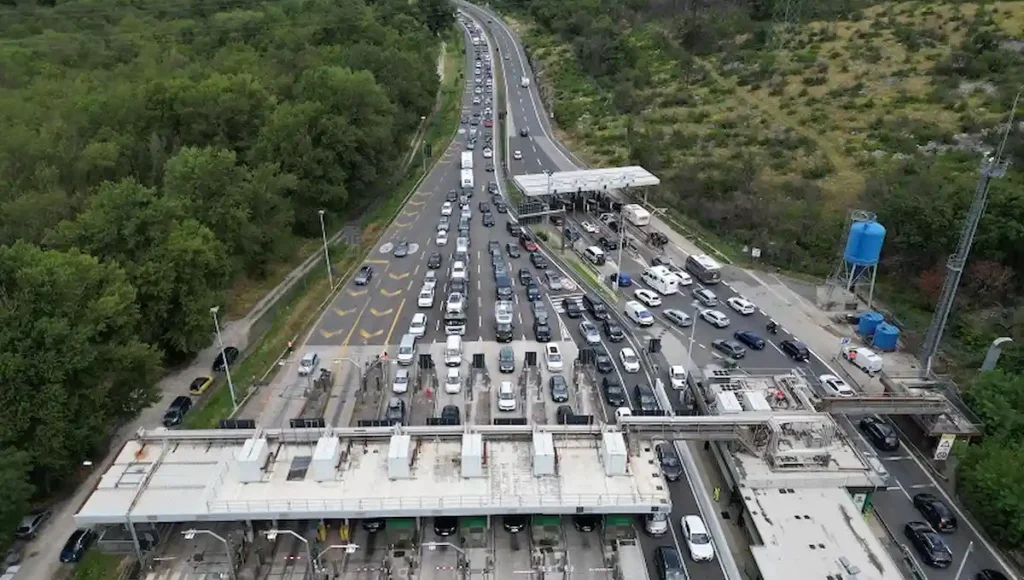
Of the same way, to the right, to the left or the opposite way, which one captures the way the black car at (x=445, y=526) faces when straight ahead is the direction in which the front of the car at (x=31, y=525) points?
the opposite way

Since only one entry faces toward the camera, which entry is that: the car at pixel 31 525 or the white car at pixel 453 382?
the white car

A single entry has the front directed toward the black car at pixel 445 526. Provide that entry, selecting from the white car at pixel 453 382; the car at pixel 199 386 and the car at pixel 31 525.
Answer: the white car

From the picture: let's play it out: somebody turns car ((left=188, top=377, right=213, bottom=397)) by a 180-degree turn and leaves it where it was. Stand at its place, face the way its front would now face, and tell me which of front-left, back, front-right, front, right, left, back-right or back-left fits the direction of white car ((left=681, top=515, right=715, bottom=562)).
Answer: left

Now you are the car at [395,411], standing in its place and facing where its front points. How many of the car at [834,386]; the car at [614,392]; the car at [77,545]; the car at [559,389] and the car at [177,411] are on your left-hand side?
3

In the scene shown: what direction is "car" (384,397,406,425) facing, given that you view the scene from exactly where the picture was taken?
facing the viewer

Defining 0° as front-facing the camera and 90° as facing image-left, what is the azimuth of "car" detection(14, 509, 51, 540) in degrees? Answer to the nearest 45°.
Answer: approximately 225°

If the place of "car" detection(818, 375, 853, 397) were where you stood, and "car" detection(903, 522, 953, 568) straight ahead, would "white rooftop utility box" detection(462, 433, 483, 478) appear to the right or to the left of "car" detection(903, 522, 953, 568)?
right

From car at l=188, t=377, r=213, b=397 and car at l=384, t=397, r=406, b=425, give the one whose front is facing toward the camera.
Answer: car at l=384, t=397, r=406, b=425

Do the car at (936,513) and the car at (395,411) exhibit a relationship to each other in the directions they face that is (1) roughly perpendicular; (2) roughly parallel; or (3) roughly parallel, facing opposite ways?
roughly parallel, facing opposite ways

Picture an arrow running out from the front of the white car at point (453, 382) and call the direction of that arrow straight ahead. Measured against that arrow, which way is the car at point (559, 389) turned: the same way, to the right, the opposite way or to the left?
the same way

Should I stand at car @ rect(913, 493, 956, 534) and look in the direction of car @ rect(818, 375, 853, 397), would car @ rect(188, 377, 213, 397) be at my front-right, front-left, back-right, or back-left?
front-left

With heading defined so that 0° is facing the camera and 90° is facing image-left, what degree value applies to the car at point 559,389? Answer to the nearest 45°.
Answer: approximately 0°

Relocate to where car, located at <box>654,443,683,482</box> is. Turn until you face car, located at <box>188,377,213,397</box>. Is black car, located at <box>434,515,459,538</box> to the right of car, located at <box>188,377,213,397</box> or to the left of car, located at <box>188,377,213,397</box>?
left

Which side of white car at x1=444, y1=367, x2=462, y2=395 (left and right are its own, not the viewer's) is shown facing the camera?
front

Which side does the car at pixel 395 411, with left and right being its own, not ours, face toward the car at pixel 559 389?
left

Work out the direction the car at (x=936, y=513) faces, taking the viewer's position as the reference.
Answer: facing away from the viewer and to the left of the viewer

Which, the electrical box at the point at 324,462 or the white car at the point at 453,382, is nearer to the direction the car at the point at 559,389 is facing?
the electrical box

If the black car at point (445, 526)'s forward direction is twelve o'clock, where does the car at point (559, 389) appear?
The car is roughly at 7 o'clock from the black car.
